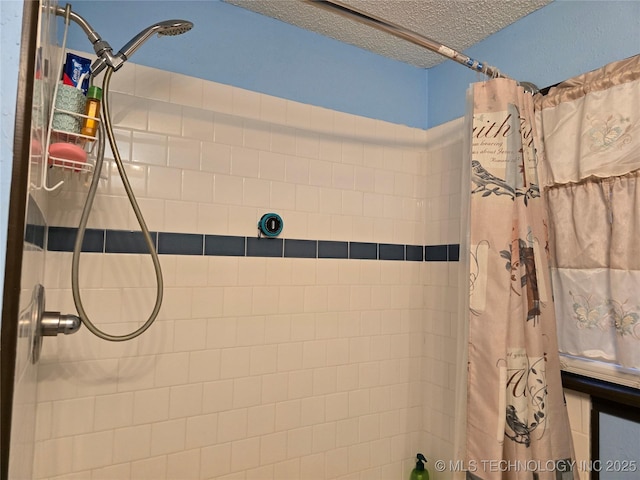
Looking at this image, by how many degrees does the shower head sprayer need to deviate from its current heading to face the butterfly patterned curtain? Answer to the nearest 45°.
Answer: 0° — it already faces it

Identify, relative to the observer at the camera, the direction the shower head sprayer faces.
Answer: facing to the right of the viewer
